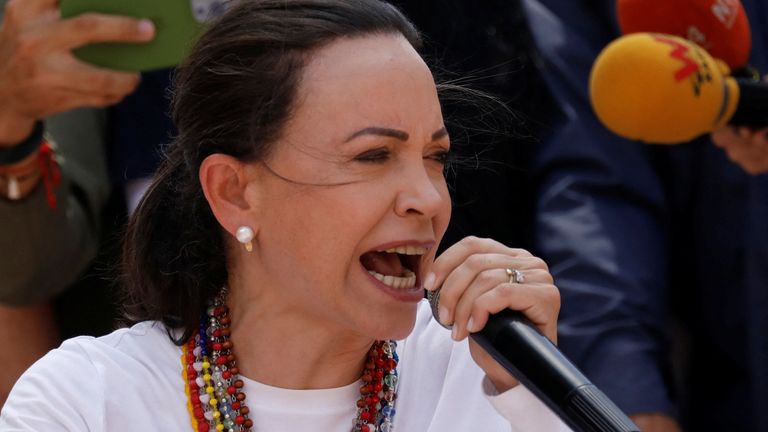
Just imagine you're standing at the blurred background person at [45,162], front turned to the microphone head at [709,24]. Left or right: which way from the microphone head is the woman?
right

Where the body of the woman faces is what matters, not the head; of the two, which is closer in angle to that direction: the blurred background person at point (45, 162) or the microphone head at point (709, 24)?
the microphone head

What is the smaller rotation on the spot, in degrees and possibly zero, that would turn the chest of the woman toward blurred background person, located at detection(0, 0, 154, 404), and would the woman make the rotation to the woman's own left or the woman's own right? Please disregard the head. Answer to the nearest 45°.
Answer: approximately 180°

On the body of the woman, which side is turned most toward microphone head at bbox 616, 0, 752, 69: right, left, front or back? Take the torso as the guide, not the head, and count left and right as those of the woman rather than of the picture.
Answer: left

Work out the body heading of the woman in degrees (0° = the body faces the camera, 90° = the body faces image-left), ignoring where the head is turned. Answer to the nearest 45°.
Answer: approximately 315°
